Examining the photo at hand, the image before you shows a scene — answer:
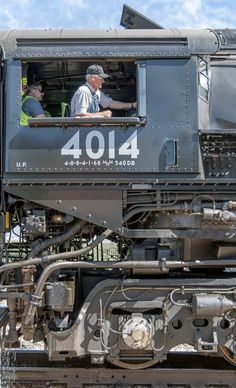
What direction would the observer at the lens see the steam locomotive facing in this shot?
facing to the right of the viewer

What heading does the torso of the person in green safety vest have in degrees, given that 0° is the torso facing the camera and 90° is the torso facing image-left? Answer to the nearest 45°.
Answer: approximately 270°

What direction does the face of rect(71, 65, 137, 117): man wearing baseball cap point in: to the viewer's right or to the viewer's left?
to the viewer's right
